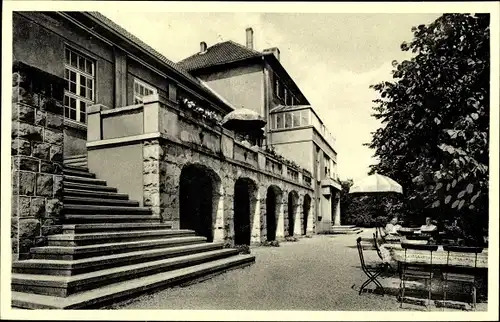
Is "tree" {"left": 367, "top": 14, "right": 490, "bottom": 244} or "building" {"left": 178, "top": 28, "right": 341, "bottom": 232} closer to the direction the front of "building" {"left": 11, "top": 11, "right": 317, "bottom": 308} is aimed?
the tree

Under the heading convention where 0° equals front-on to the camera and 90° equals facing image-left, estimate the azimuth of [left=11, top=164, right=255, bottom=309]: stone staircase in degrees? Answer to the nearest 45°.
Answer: approximately 315°

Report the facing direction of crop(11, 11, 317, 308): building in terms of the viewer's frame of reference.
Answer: facing the viewer and to the right of the viewer

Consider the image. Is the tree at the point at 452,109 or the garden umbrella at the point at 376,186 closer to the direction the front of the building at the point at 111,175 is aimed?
the tree

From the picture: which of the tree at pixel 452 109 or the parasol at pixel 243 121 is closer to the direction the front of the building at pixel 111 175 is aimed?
the tree

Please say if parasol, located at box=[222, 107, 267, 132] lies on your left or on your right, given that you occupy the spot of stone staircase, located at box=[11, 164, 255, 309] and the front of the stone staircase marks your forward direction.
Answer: on your left
